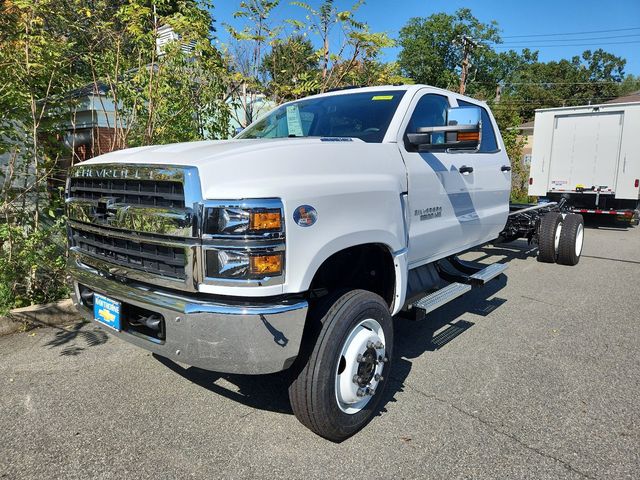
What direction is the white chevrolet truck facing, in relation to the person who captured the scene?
facing the viewer and to the left of the viewer

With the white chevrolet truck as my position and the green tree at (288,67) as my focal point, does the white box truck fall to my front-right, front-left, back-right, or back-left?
front-right

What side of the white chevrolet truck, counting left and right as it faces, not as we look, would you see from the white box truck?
back

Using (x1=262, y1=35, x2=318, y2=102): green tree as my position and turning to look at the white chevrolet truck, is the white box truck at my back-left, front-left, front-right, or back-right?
front-left

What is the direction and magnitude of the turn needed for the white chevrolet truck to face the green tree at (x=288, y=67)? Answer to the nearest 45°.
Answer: approximately 135° to its right

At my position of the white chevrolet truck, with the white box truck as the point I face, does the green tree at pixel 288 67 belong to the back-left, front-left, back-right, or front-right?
front-left
